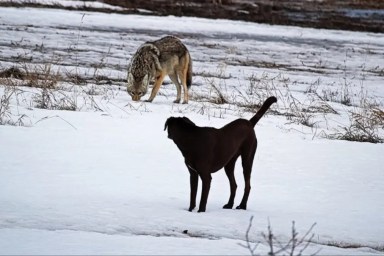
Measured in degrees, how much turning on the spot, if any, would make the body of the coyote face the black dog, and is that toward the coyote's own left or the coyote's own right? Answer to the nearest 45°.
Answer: approximately 45° to the coyote's own left

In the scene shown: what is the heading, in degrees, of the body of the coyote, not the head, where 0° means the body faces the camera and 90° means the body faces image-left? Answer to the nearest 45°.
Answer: approximately 45°
